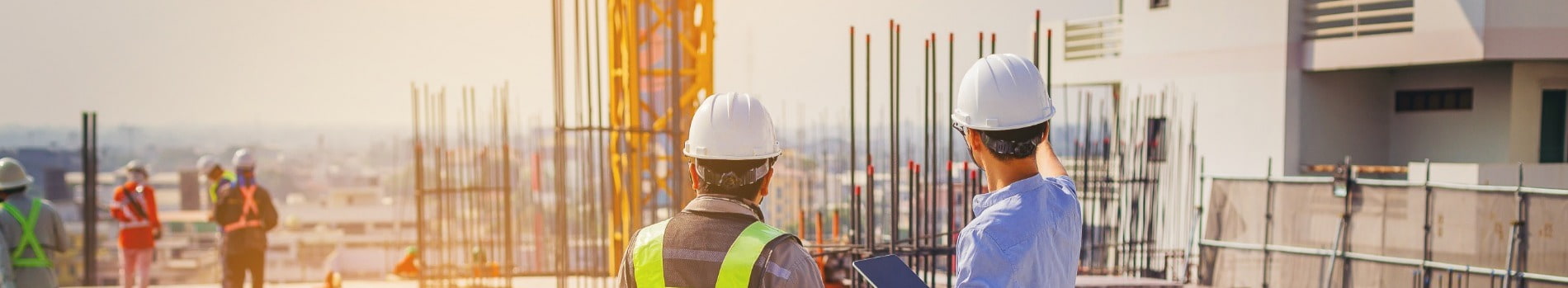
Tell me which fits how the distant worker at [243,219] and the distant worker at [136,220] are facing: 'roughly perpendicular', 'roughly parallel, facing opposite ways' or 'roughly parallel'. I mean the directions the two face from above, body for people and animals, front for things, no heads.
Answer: roughly parallel, facing opposite ways

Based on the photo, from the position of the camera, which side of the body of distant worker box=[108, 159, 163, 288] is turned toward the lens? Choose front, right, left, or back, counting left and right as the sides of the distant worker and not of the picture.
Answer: front

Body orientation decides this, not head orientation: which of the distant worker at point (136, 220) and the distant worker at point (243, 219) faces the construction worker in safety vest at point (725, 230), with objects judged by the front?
the distant worker at point (136, 220)

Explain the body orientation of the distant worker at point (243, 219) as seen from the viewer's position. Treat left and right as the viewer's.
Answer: facing away from the viewer
